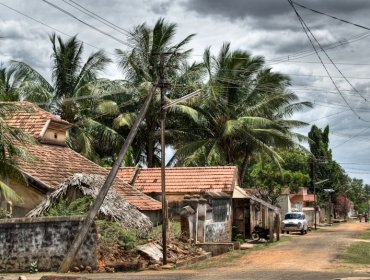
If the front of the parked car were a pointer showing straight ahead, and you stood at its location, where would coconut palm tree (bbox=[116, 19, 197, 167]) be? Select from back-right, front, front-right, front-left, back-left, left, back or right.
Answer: front-right

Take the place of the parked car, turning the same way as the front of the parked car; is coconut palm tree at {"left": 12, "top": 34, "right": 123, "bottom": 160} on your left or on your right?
on your right

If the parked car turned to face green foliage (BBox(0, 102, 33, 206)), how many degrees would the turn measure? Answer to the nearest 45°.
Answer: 0° — it already faces it

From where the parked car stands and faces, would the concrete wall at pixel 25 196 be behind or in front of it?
in front

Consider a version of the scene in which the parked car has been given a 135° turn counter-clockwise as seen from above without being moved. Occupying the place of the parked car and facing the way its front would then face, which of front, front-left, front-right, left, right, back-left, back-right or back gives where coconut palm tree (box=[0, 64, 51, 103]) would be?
back

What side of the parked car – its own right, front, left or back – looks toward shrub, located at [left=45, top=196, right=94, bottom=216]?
front

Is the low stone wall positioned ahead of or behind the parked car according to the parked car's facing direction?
ahead

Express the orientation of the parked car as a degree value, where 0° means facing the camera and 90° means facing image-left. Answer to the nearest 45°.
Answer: approximately 0°
